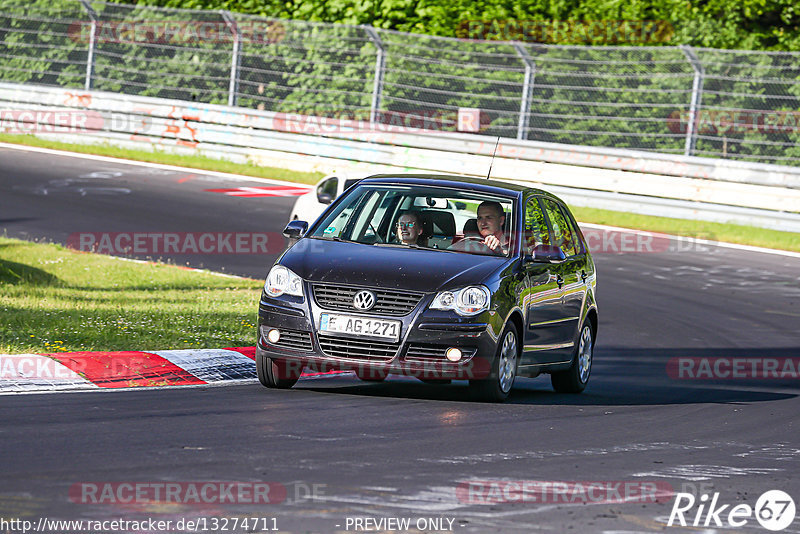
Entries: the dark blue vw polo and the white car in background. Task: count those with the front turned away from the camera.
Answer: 0

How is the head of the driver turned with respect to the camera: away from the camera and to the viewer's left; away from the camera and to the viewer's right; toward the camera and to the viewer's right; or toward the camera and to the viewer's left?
toward the camera and to the viewer's left

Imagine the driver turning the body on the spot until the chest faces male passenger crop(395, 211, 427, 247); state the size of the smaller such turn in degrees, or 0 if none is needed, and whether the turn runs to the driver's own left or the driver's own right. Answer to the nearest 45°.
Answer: approximately 45° to the driver's own right

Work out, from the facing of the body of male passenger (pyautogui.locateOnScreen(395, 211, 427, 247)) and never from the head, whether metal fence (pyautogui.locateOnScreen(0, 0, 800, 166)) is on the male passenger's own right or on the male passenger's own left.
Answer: on the male passenger's own right

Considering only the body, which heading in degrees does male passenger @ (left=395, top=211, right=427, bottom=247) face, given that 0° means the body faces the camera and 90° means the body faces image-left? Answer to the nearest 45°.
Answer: approximately 45°

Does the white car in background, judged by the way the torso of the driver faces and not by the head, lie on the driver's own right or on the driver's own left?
on the driver's own right

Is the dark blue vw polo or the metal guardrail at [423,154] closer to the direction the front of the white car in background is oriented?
the dark blue vw polo

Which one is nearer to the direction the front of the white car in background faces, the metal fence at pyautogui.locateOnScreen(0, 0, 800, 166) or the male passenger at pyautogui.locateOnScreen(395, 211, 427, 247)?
the male passenger

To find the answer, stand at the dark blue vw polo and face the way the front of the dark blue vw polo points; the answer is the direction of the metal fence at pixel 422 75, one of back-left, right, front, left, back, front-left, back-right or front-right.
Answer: back-right

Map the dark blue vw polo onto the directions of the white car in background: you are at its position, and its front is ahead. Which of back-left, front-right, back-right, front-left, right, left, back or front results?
front-left

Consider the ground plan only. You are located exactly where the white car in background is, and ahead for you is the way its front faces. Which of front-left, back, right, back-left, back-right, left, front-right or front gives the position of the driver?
front-left
